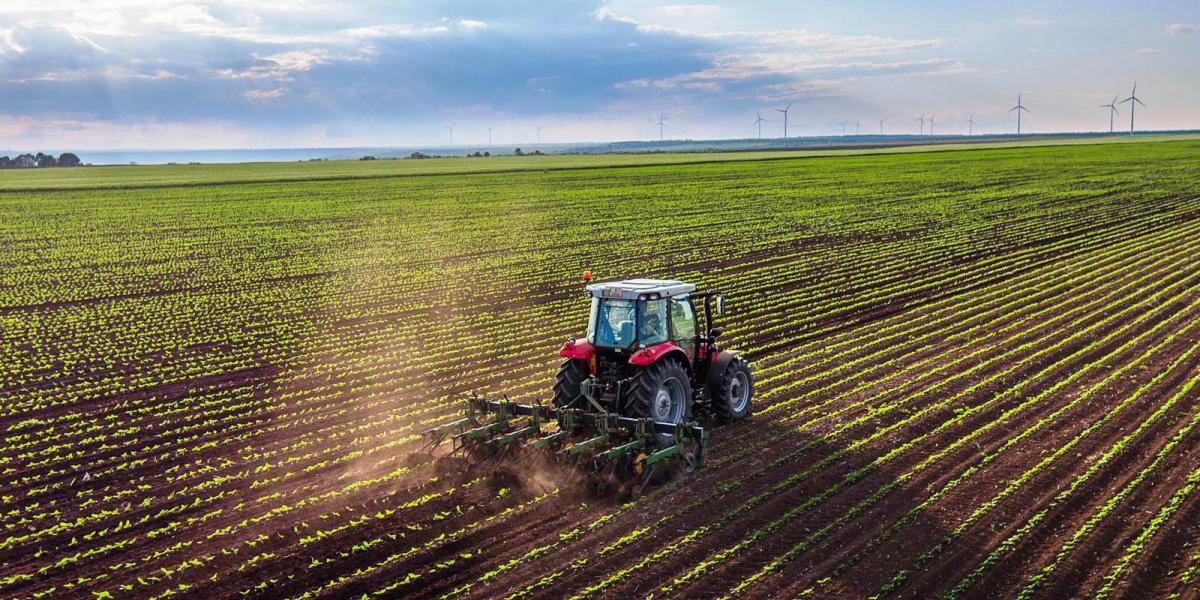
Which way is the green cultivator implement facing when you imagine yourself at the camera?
facing away from the viewer and to the right of the viewer

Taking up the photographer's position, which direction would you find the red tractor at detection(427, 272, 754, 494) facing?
facing away from the viewer and to the right of the viewer
